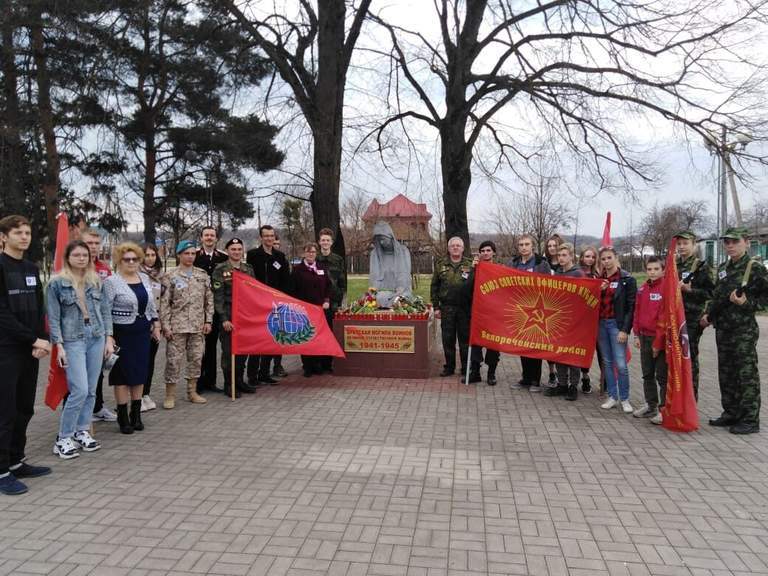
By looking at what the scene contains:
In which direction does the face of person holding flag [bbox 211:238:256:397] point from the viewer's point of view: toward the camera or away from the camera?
toward the camera

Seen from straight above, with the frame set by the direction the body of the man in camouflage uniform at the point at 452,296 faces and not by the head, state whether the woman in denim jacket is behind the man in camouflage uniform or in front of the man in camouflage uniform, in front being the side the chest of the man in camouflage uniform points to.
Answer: in front

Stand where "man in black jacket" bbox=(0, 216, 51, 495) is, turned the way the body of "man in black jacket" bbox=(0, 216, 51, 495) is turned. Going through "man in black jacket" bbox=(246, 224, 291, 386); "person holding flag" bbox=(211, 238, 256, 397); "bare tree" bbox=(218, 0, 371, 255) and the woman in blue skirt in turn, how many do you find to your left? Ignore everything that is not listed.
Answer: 4

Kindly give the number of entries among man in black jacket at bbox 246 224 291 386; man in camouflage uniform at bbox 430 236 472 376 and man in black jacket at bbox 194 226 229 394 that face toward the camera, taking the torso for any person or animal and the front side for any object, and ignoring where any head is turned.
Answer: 3

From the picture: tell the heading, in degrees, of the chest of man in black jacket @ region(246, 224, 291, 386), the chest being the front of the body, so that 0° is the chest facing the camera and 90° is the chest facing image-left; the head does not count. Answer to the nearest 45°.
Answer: approximately 0°

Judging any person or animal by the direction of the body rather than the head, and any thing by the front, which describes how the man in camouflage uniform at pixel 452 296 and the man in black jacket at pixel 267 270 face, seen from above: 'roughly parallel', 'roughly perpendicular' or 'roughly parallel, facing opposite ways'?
roughly parallel

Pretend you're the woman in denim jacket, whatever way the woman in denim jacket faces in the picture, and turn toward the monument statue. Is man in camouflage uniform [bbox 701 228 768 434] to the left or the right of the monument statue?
right

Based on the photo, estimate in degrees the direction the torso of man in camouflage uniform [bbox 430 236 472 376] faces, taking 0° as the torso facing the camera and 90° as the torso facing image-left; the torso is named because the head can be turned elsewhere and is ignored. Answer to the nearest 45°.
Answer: approximately 0°

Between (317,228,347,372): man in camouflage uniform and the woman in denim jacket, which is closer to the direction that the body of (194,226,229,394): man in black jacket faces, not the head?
the woman in denim jacket

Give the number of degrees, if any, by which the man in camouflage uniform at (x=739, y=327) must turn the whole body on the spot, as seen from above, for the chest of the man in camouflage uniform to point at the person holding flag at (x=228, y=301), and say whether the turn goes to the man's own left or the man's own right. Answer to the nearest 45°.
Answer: approximately 45° to the man's own right

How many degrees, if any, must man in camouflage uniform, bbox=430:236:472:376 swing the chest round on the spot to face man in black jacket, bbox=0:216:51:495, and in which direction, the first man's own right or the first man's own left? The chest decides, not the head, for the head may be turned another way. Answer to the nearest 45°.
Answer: approximately 45° to the first man's own right

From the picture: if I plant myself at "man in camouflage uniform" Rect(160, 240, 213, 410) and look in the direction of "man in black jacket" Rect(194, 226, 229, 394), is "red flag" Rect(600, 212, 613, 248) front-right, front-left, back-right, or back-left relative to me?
front-right

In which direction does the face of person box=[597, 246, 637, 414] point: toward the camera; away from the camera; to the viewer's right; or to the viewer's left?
toward the camera

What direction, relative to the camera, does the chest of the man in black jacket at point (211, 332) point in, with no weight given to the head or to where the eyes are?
toward the camera

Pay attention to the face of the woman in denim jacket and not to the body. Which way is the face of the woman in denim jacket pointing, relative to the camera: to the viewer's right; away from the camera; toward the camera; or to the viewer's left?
toward the camera
